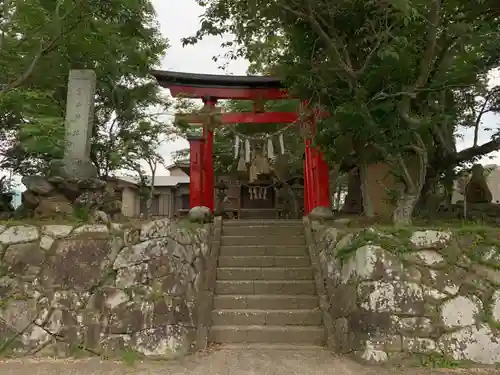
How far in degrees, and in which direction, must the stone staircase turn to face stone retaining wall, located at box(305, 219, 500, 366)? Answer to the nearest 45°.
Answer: approximately 45° to its left

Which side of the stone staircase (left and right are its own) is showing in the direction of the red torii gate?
back

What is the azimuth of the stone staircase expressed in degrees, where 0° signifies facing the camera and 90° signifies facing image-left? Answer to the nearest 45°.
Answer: approximately 0°

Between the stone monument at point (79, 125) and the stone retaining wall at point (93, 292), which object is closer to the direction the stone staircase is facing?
the stone retaining wall

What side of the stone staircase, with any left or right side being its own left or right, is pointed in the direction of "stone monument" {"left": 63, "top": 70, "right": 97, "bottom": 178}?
right

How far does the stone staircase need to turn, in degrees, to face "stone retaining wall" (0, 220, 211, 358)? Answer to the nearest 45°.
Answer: approximately 45° to its right

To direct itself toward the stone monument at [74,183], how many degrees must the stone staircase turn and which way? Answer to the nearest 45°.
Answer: approximately 90° to its right
